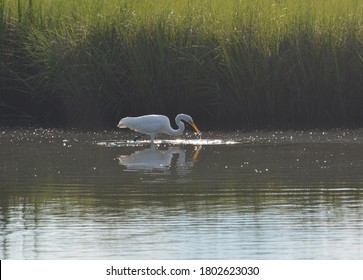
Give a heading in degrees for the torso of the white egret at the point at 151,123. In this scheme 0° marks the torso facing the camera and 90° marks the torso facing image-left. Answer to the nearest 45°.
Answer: approximately 270°
